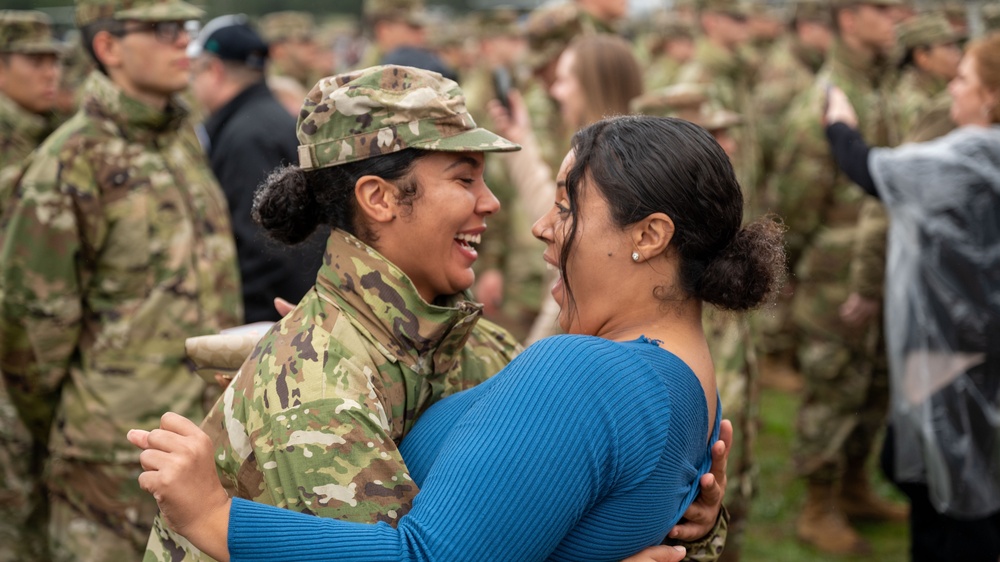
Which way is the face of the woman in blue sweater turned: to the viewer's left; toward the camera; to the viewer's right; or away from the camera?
to the viewer's left

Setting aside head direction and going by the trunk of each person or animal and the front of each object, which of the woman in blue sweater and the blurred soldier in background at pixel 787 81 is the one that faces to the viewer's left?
the woman in blue sweater

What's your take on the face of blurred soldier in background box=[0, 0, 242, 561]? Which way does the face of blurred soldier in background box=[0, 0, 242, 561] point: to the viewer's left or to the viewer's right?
to the viewer's right

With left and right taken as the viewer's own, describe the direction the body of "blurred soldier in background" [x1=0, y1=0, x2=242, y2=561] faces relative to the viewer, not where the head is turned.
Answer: facing the viewer and to the right of the viewer

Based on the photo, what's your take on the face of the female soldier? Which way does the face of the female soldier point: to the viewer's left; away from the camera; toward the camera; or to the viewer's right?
to the viewer's right

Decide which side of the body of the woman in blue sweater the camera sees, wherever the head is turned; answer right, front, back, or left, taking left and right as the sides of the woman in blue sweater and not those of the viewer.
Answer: left

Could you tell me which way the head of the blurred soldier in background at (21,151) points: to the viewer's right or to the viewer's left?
to the viewer's right

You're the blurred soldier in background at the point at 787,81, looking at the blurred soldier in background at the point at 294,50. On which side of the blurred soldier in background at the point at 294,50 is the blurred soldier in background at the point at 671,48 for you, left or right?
right

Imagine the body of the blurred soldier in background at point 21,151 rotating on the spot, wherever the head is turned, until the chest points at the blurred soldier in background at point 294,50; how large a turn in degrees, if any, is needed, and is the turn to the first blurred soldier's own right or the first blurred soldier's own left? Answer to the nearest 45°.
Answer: approximately 90° to the first blurred soldier's own left

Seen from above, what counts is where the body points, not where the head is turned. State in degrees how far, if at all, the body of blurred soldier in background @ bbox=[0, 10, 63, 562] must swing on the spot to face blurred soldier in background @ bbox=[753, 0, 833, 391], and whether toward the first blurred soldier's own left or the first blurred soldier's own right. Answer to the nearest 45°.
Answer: approximately 45° to the first blurred soldier's own left

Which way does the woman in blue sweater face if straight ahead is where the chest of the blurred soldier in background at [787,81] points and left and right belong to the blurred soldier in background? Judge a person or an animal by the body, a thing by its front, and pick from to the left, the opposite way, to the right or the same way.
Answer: to the right

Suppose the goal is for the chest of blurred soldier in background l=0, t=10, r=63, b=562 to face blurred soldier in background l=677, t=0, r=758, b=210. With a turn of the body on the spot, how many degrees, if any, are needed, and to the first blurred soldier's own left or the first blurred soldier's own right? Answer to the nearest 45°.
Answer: approximately 45° to the first blurred soldier's own left

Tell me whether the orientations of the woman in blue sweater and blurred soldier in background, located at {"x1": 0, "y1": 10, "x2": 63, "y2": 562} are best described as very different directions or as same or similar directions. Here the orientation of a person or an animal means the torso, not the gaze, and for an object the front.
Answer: very different directions

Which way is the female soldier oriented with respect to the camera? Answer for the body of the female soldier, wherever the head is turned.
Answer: to the viewer's right

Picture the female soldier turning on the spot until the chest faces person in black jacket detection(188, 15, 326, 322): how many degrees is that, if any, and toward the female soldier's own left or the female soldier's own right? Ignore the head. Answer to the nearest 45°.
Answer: approximately 90° to the female soldier's own left

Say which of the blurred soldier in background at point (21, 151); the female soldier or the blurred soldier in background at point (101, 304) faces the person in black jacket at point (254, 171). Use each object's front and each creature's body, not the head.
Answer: the blurred soldier in background at point (21, 151)

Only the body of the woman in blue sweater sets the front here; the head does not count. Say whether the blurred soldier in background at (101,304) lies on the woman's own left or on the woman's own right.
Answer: on the woman's own right
